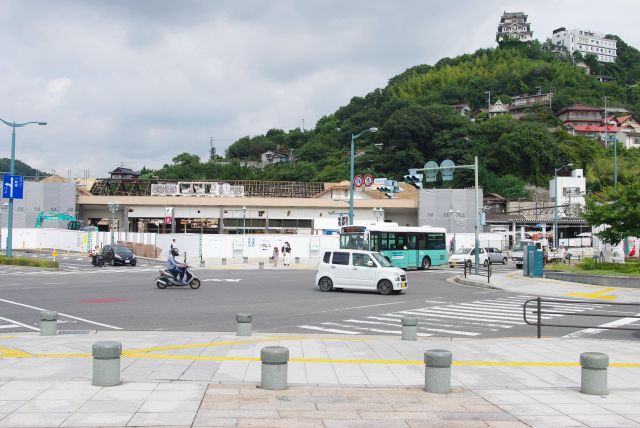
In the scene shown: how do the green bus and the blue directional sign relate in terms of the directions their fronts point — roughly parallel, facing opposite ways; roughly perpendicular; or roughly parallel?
roughly perpendicular

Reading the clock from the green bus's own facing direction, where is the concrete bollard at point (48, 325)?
The concrete bollard is roughly at 11 o'clock from the green bus.

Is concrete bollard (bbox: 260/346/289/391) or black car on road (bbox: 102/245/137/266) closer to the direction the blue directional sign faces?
the concrete bollard

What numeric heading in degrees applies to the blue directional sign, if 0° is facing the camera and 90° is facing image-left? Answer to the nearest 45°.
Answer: approximately 0°
